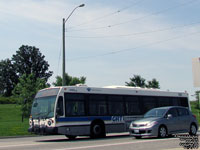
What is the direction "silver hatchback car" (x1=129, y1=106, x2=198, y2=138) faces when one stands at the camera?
facing the viewer and to the left of the viewer

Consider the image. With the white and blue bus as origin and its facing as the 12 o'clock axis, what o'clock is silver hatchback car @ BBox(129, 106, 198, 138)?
The silver hatchback car is roughly at 8 o'clock from the white and blue bus.

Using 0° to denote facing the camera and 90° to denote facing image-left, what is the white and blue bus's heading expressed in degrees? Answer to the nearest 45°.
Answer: approximately 45°

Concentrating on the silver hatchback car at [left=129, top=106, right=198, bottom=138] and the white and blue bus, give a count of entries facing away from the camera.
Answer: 0

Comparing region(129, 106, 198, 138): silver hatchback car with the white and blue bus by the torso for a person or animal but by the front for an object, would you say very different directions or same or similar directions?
same or similar directions
